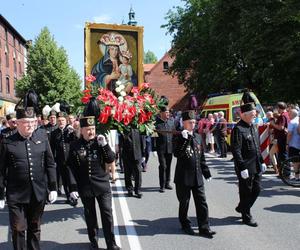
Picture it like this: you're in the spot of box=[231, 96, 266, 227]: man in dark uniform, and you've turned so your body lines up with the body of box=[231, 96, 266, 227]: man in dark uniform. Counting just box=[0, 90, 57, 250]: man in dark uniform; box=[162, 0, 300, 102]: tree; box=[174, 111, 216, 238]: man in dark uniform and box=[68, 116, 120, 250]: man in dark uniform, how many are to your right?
3

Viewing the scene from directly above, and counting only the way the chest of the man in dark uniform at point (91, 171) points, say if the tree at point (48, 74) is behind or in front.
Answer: behind

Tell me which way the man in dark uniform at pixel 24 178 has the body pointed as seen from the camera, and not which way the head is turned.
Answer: toward the camera

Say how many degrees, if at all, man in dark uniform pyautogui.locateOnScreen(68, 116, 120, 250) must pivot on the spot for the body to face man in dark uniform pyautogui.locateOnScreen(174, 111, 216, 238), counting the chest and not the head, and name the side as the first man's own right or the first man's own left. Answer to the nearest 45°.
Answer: approximately 90° to the first man's own left

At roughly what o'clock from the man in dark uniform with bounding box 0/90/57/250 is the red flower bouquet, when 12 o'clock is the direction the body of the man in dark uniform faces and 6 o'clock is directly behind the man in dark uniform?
The red flower bouquet is roughly at 7 o'clock from the man in dark uniform.

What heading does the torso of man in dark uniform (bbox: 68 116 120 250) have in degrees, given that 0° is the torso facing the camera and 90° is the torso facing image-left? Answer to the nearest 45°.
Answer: approximately 0°

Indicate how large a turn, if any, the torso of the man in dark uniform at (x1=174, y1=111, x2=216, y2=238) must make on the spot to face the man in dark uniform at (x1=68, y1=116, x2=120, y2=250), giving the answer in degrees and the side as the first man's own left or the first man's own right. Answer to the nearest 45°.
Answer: approximately 90° to the first man's own right

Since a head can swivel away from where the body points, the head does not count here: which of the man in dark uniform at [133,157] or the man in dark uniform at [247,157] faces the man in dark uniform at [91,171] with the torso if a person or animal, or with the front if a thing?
the man in dark uniform at [133,157]
